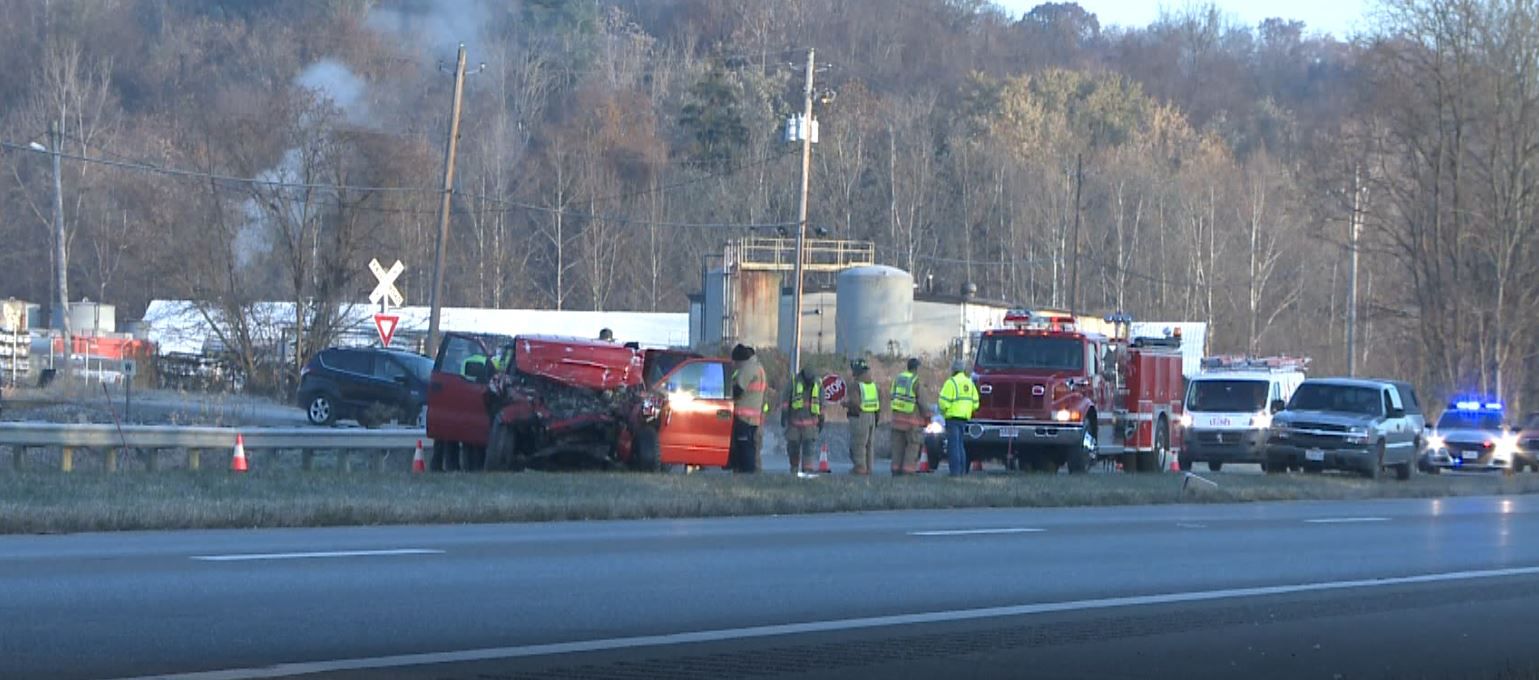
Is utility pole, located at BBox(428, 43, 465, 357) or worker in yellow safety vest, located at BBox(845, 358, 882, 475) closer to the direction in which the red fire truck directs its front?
the worker in yellow safety vest

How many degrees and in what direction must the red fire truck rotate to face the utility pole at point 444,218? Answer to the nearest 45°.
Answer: approximately 90° to its right

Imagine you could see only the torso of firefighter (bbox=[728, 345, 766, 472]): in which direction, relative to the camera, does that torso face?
to the viewer's left

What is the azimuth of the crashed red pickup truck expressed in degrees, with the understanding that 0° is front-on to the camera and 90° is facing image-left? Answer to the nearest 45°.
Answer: approximately 0°

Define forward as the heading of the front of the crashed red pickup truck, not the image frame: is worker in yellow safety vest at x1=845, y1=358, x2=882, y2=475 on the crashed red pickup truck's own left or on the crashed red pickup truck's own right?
on the crashed red pickup truck's own left

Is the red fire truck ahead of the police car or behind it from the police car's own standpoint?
ahead
